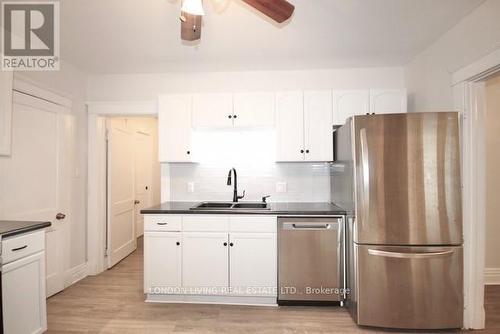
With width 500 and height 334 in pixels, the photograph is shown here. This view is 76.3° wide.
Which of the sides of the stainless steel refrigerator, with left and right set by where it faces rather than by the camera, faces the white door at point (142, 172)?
right

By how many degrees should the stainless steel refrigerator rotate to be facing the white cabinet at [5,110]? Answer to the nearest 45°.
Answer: approximately 45° to its right

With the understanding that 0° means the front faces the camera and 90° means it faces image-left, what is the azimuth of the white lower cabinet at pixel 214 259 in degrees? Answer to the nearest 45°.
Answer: approximately 0°

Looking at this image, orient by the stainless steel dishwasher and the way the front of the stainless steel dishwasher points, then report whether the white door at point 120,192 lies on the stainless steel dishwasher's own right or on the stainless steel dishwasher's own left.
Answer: on the stainless steel dishwasher's own right

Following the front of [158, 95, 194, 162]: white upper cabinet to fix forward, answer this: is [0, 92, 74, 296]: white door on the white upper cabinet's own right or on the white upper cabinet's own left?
on the white upper cabinet's own right

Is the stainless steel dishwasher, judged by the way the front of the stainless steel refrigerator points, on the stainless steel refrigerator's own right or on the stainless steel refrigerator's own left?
on the stainless steel refrigerator's own right

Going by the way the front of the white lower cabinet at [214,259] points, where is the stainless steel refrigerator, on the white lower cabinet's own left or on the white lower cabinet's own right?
on the white lower cabinet's own left

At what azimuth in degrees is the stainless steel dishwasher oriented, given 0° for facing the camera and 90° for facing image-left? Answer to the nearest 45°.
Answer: approximately 0°

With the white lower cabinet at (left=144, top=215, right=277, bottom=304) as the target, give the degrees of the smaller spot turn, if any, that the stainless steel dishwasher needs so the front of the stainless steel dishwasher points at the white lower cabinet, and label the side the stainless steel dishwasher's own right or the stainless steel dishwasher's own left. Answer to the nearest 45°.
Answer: approximately 90° to the stainless steel dishwasher's own right
